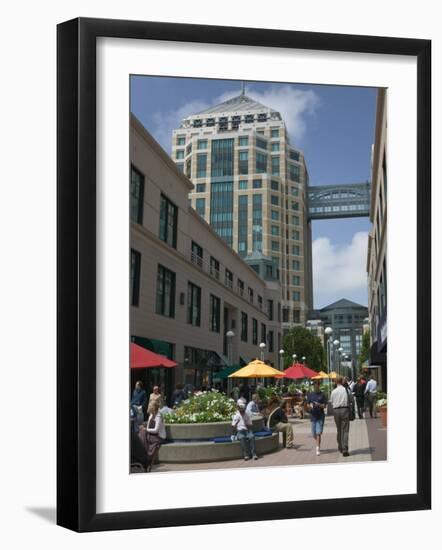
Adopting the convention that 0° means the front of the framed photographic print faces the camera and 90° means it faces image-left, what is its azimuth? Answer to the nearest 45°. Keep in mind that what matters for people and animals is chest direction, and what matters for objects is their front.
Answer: approximately 315°
